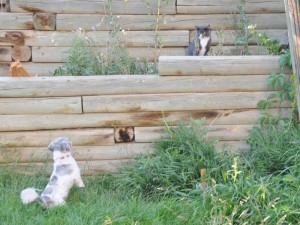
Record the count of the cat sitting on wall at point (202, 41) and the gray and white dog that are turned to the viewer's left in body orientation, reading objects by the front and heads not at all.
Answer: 0

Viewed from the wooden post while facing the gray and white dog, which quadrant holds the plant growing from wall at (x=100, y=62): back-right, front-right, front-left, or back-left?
front-right

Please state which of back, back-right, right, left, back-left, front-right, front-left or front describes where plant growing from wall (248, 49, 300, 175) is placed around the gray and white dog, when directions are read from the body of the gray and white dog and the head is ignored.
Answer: front-right

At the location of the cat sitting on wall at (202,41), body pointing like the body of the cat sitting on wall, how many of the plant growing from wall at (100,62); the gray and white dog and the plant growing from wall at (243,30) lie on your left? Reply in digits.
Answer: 1

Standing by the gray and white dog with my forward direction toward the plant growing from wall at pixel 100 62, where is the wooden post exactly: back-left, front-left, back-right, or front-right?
front-right

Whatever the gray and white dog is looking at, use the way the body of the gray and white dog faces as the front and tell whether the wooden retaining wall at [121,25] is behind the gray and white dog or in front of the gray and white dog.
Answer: in front

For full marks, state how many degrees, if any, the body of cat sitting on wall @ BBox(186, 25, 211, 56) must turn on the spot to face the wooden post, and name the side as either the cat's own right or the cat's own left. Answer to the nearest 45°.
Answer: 0° — it already faces it

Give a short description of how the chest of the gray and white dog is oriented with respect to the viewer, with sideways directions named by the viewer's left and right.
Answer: facing away from the viewer and to the right of the viewer
